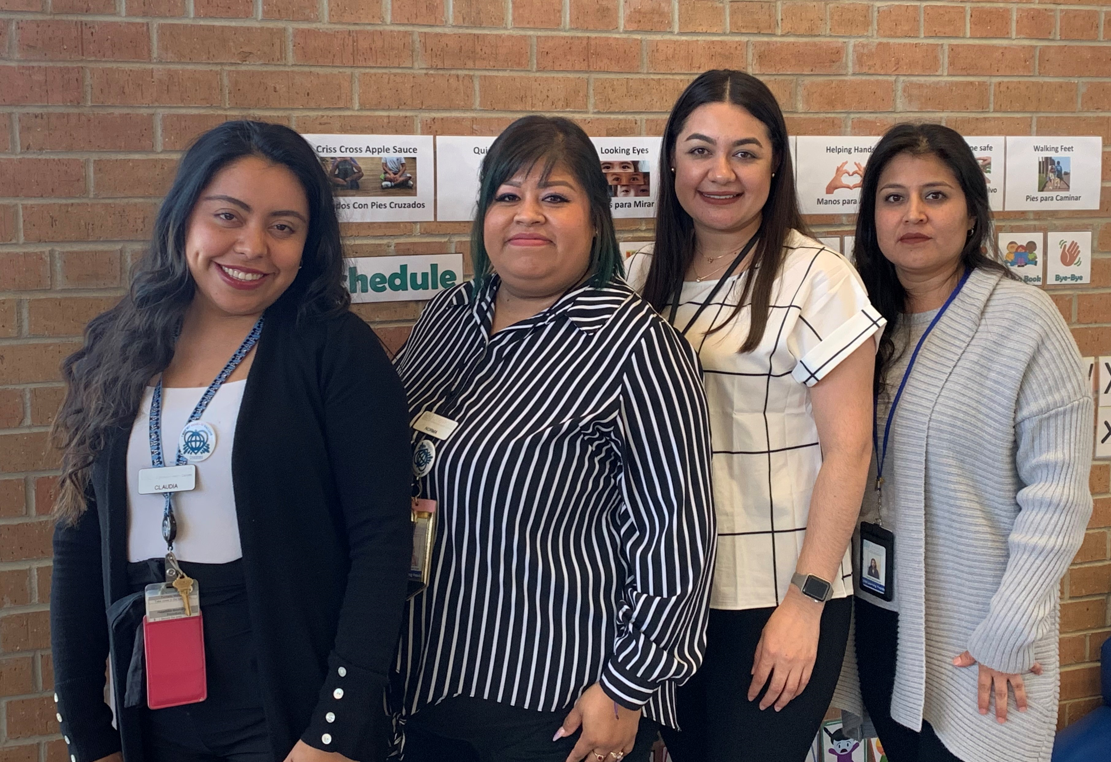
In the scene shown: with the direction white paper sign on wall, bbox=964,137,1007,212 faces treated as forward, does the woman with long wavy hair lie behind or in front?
in front

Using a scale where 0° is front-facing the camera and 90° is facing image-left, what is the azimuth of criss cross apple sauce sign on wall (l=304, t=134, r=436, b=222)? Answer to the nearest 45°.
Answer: approximately 0°

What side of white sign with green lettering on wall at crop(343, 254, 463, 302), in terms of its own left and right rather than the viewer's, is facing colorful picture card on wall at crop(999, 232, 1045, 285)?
left

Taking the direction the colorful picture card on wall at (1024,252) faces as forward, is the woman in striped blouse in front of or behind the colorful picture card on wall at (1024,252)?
in front

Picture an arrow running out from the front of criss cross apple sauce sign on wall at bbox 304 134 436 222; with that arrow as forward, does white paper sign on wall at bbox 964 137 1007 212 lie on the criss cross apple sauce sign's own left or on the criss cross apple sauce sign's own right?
on the criss cross apple sauce sign's own left

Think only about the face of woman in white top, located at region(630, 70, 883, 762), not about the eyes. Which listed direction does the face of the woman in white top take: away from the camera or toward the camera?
toward the camera

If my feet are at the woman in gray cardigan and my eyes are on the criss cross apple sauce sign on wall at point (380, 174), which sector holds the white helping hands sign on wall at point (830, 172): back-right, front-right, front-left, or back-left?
front-right

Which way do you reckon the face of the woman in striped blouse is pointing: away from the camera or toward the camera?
toward the camera

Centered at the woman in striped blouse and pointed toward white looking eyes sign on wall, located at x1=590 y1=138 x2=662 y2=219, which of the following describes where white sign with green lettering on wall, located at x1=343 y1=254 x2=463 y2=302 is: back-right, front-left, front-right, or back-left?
front-left

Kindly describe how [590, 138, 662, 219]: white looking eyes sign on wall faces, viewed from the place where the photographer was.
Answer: facing the viewer

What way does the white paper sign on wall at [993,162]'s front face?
toward the camera
